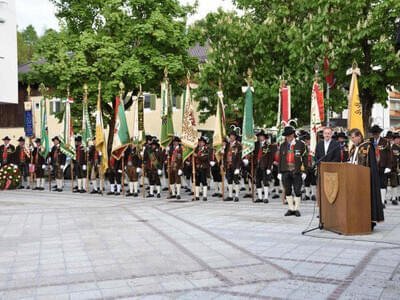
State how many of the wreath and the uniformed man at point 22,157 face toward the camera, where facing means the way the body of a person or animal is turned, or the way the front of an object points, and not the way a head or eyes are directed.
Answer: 2

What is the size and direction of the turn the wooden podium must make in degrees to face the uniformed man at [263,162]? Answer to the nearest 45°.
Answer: approximately 90° to its right

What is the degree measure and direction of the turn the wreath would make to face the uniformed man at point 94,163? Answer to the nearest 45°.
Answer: approximately 45° to its left

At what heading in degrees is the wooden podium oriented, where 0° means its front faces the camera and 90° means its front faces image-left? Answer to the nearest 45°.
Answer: approximately 45°

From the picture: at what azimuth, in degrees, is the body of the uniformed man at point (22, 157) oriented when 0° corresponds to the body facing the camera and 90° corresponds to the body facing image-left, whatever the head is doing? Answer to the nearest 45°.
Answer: approximately 0°

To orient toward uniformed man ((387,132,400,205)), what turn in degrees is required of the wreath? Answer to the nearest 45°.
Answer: approximately 45° to its left

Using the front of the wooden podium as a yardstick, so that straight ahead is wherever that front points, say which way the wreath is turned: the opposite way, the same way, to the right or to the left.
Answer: to the left

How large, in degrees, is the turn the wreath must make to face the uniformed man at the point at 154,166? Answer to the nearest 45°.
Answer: approximately 45° to its left
